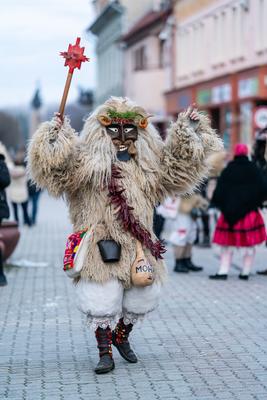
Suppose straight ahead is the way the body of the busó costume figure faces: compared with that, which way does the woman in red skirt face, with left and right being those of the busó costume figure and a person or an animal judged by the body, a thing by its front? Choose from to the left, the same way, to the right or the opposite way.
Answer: the opposite way

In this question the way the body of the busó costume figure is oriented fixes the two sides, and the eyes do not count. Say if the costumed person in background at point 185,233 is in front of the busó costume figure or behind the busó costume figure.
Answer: behind

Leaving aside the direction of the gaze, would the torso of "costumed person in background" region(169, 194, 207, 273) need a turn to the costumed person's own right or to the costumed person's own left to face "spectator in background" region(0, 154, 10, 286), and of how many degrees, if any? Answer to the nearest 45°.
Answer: approximately 135° to the costumed person's own right

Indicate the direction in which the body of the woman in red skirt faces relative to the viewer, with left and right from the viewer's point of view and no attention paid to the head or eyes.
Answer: facing away from the viewer

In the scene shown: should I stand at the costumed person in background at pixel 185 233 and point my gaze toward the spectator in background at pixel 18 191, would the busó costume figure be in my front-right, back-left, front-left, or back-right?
back-left
